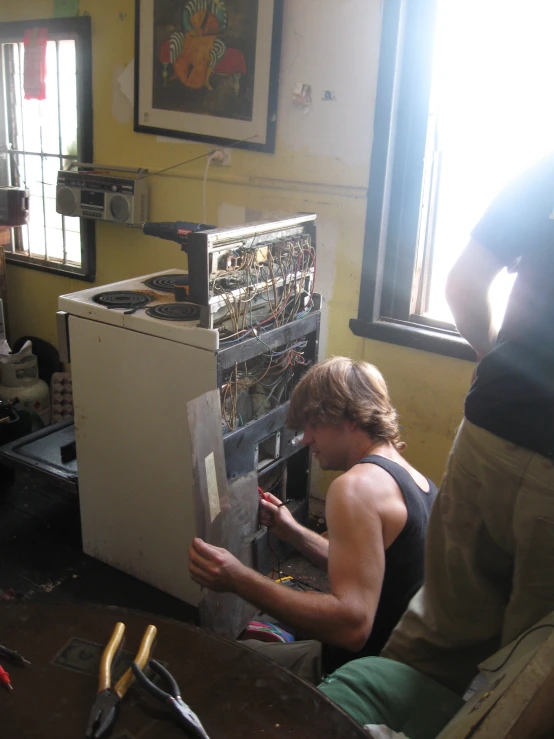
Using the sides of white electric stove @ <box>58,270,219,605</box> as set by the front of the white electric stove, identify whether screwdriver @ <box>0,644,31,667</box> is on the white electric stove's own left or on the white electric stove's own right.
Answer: on the white electric stove's own left

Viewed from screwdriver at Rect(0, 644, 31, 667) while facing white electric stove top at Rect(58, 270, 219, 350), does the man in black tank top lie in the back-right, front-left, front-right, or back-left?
front-right

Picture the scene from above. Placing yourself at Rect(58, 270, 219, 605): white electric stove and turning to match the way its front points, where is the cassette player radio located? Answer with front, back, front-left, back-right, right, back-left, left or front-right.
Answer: front-right

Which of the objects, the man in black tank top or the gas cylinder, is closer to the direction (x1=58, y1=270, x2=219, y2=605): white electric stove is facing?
the gas cylinder

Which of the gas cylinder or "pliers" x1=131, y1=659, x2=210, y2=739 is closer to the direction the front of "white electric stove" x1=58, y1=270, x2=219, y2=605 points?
the gas cylinder

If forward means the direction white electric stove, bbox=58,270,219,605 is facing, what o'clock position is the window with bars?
The window with bars is roughly at 1 o'clock from the white electric stove.

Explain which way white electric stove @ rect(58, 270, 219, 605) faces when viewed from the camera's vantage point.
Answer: facing away from the viewer and to the left of the viewer

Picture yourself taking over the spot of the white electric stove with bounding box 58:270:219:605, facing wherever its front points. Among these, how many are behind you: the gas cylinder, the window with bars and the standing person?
1

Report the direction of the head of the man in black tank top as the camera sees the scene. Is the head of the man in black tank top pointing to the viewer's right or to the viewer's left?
to the viewer's left

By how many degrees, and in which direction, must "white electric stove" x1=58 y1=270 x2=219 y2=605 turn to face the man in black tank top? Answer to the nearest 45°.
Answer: approximately 180°

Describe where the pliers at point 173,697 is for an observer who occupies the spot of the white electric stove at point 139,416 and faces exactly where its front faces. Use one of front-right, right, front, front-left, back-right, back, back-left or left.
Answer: back-left

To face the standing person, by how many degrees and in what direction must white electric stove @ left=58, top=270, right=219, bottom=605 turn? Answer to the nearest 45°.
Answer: approximately 180°

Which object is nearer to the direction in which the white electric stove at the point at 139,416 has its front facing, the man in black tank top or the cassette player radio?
the cassette player radio
